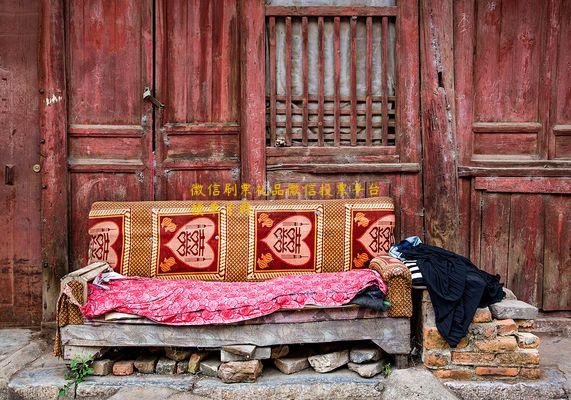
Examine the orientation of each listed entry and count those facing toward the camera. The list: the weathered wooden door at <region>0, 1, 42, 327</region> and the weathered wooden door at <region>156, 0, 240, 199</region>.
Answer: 2

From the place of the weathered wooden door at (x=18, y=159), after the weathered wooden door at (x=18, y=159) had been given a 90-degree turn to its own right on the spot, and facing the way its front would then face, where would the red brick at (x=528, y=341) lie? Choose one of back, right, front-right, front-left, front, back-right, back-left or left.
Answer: back-left

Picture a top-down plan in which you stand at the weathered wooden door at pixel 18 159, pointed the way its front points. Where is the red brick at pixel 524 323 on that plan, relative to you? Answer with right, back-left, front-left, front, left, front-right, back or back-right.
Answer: front-left

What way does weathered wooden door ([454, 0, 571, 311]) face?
toward the camera

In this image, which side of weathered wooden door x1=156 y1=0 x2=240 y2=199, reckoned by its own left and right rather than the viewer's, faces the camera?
front

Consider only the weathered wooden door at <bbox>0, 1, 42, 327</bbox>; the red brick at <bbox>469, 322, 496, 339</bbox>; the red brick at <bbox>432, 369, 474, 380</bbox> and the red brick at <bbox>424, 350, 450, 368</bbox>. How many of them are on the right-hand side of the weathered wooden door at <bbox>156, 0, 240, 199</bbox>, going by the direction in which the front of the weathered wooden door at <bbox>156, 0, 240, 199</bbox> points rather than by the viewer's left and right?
1

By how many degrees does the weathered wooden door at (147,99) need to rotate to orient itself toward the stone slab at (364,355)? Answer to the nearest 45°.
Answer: approximately 45° to its left

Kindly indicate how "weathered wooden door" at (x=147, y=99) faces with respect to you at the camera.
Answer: facing the viewer
